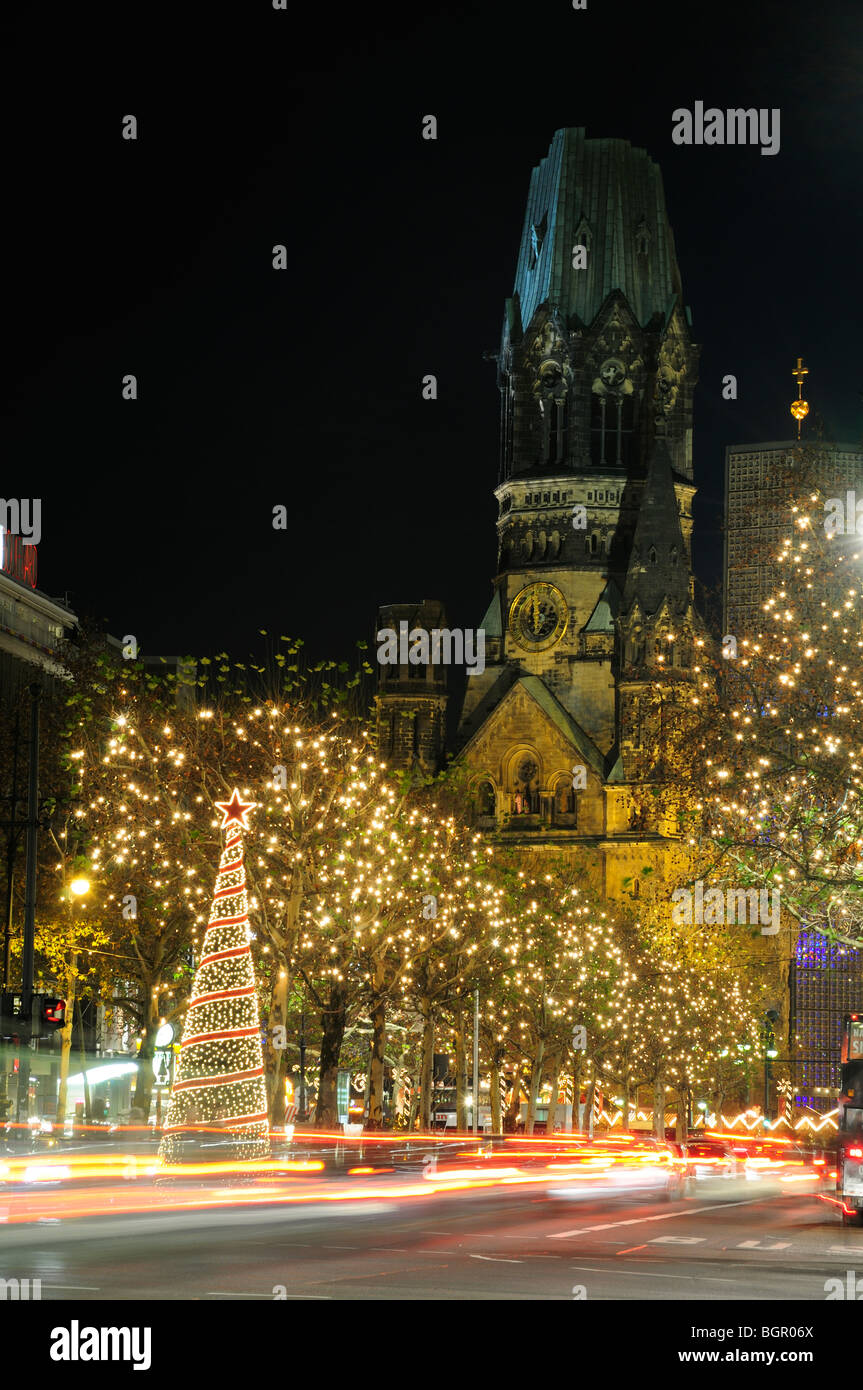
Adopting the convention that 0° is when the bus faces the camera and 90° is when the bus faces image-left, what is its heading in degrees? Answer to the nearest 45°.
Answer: approximately 180°

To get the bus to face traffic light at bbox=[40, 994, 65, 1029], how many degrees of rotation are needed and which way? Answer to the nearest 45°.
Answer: approximately 90° to its left

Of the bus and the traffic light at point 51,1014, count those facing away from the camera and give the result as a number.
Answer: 1

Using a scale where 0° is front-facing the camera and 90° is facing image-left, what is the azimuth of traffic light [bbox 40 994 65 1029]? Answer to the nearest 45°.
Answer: approximately 0°

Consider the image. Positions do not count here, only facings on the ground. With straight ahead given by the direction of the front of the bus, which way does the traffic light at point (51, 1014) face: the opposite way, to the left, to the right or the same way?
the opposite way

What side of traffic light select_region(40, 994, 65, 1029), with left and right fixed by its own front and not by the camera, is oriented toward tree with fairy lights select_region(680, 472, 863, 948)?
left

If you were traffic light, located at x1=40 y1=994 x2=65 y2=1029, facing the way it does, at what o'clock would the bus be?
The bus is roughly at 10 o'clock from the traffic light.

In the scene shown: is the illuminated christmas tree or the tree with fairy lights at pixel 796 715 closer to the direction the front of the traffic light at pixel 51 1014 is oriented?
the illuminated christmas tree

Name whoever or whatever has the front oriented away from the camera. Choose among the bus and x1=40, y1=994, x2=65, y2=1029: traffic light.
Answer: the bus

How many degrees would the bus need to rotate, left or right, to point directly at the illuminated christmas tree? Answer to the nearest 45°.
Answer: approximately 90° to its left
